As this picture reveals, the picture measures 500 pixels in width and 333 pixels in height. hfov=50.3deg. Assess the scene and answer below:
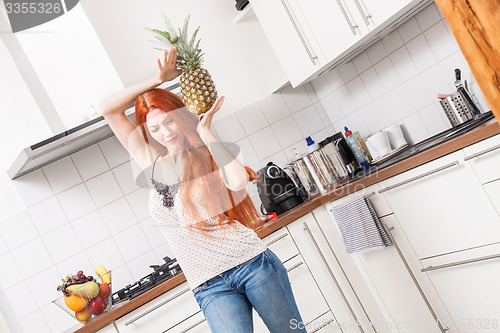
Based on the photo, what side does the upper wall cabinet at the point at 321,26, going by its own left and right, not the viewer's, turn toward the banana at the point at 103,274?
right

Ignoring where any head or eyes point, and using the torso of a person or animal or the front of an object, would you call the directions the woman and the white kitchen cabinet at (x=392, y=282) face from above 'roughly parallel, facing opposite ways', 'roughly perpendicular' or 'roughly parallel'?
roughly parallel

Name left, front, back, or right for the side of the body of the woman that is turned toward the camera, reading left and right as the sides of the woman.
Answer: front

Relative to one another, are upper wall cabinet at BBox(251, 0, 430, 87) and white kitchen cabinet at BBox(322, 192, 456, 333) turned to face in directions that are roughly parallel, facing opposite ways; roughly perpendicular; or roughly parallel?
roughly parallel

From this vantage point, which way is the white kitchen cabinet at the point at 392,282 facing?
toward the camera

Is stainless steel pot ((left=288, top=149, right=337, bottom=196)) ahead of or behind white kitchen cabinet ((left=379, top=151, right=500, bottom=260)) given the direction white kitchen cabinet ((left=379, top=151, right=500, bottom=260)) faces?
behind

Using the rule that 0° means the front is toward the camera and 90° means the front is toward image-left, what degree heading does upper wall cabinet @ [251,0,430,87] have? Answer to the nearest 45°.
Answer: approximately 0°

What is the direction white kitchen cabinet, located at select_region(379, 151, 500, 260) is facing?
toward the camera

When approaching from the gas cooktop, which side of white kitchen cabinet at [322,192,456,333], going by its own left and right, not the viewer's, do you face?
right

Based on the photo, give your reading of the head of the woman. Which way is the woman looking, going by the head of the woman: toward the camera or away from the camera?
toward the camera

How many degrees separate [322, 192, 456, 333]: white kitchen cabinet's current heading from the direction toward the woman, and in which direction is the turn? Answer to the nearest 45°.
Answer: approximately 45° to its right
